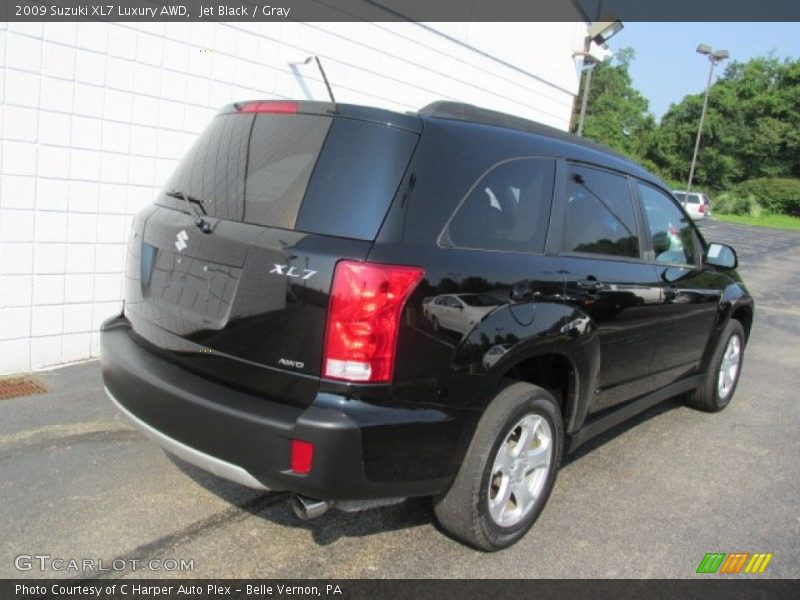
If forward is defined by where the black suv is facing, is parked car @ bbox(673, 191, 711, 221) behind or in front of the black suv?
in front

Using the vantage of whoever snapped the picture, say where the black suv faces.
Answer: facing away from the viewer and to the right of the viewer
